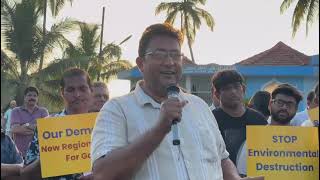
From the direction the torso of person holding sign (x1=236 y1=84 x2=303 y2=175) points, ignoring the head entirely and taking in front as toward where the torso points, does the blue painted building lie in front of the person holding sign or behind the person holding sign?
behind

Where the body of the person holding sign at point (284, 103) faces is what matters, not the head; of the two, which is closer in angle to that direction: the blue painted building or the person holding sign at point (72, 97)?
the person holding sign

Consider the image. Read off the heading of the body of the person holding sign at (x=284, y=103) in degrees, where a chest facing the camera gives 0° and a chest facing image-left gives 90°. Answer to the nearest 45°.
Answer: approximately 0°

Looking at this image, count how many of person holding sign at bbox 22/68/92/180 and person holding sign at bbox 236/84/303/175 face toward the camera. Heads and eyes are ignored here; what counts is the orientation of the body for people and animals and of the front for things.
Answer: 2

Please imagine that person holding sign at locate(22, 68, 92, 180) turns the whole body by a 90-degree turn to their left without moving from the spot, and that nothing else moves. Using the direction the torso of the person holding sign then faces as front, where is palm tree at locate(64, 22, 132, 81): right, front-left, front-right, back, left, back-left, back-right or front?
left

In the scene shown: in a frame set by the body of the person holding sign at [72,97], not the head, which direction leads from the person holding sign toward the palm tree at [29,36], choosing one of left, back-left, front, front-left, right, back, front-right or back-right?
back
